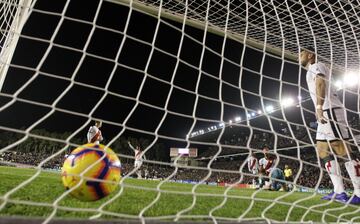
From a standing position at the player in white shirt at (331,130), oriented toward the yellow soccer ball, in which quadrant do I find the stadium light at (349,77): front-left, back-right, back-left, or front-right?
back-right

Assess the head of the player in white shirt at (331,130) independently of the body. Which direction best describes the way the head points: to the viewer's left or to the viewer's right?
to the viewer's left

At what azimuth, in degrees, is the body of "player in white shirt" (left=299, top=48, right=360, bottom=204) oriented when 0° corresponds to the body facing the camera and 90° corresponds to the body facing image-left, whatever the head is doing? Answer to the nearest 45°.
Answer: approximately 90°
